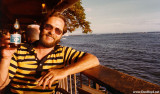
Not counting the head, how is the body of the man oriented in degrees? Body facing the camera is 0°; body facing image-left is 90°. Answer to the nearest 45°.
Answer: approximately 0°

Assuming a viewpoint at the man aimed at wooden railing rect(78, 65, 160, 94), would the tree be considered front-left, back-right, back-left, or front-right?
back-left

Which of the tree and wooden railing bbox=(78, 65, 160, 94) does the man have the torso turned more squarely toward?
the wooden railing

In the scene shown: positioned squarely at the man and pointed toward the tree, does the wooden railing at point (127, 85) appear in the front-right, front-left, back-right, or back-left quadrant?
back-right

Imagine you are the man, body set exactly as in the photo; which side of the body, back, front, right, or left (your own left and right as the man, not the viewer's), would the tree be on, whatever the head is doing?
back

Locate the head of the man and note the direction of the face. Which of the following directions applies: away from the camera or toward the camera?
toward the camera

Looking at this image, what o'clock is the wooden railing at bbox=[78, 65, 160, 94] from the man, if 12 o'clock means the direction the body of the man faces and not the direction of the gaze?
The wooden railing is roughly at 11 o'clock from the man.
